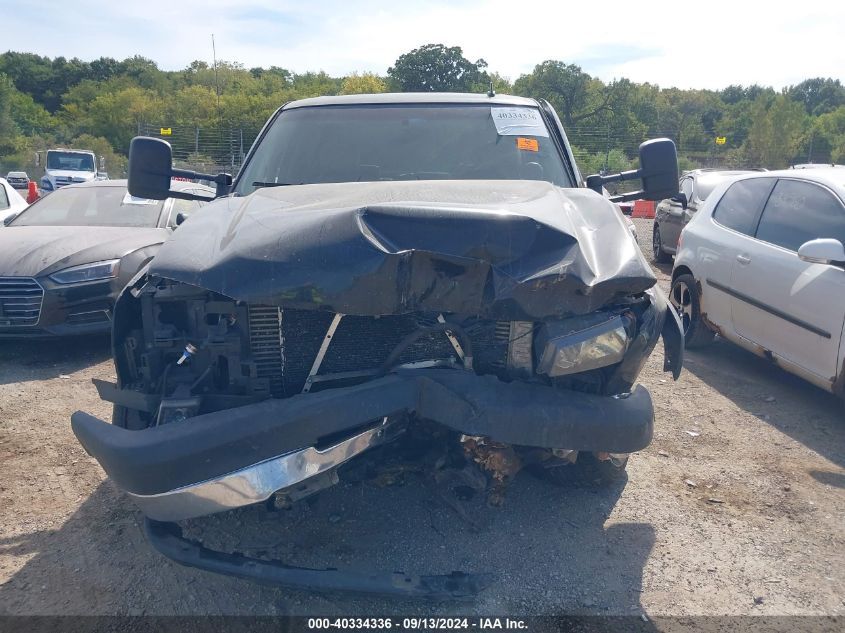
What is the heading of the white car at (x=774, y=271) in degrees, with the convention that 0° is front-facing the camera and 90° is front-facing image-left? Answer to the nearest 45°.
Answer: approximately 315°

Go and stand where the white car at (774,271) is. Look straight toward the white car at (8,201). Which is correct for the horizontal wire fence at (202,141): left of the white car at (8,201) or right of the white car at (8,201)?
right

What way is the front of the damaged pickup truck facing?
toward the camera

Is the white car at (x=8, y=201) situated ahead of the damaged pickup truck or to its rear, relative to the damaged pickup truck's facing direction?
to the rear

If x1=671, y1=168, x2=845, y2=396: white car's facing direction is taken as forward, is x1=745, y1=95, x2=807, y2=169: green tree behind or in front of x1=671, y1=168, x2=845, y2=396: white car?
behind

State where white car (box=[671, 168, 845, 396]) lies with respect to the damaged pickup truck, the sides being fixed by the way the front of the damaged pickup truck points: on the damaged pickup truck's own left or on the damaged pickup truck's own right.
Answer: on the damaged pickup truck's own left

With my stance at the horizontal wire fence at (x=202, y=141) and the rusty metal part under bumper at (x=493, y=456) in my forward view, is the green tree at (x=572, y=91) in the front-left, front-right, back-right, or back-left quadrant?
back-left

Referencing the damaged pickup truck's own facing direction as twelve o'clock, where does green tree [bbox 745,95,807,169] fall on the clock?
The green tree is roughly at 7 o'clock from the damaged pickup truck.

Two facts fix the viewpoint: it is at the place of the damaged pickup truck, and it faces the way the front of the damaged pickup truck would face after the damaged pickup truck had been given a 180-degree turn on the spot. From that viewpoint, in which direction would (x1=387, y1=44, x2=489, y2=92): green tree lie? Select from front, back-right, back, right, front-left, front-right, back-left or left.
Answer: front

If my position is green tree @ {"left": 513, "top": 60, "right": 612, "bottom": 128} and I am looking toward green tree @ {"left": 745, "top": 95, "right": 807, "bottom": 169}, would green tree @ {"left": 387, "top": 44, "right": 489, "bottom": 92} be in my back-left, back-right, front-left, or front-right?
back-right

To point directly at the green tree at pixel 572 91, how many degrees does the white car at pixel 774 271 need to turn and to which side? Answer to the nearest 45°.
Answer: approximately 135° to its left

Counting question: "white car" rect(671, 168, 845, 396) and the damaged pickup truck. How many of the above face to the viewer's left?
0

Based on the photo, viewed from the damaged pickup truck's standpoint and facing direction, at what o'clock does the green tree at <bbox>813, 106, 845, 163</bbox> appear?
The green tree is roughly at 7 o'clock from the damaged pickup truck.
